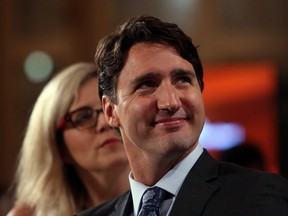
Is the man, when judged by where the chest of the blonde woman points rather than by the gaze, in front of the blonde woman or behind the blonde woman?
in front

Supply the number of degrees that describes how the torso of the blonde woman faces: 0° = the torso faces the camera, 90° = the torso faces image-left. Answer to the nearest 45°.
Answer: approximately 315°

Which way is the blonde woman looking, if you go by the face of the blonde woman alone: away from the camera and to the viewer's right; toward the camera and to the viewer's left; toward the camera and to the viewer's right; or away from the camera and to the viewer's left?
toward the camera and to the viewer's right

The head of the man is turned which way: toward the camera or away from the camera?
toward the camera
